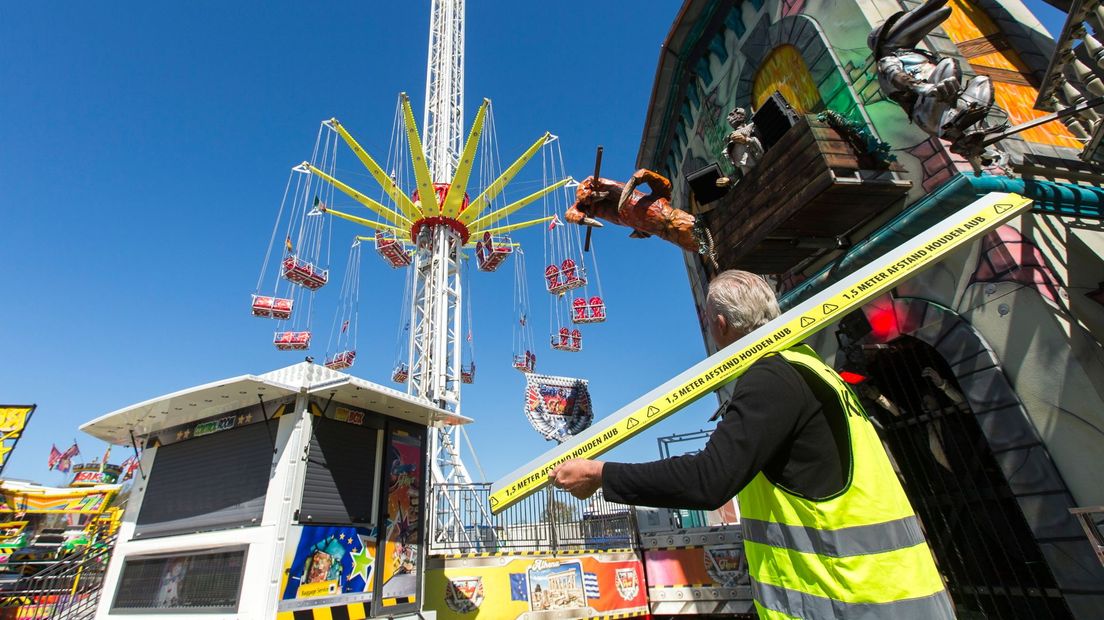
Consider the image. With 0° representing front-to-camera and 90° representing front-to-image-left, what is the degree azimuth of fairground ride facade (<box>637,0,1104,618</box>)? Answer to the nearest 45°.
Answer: approximately 45°

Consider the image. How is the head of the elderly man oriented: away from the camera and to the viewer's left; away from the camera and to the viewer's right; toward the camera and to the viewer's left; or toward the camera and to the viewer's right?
away from the camera and to the viewer's left

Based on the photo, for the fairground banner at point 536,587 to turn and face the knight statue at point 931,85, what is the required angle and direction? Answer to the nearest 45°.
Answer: approximately 45° to its left

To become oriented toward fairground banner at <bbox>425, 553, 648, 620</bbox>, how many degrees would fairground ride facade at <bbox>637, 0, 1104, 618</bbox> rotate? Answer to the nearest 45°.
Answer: approximately 45° to its right

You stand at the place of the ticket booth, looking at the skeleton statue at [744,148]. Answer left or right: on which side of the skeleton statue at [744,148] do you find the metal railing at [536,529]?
left

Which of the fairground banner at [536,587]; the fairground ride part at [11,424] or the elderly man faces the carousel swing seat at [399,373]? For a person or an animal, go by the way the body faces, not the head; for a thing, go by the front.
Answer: the elderly man

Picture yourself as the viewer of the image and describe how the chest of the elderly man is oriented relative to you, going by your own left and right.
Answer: facing away from the viewer and to the left of the viewer
